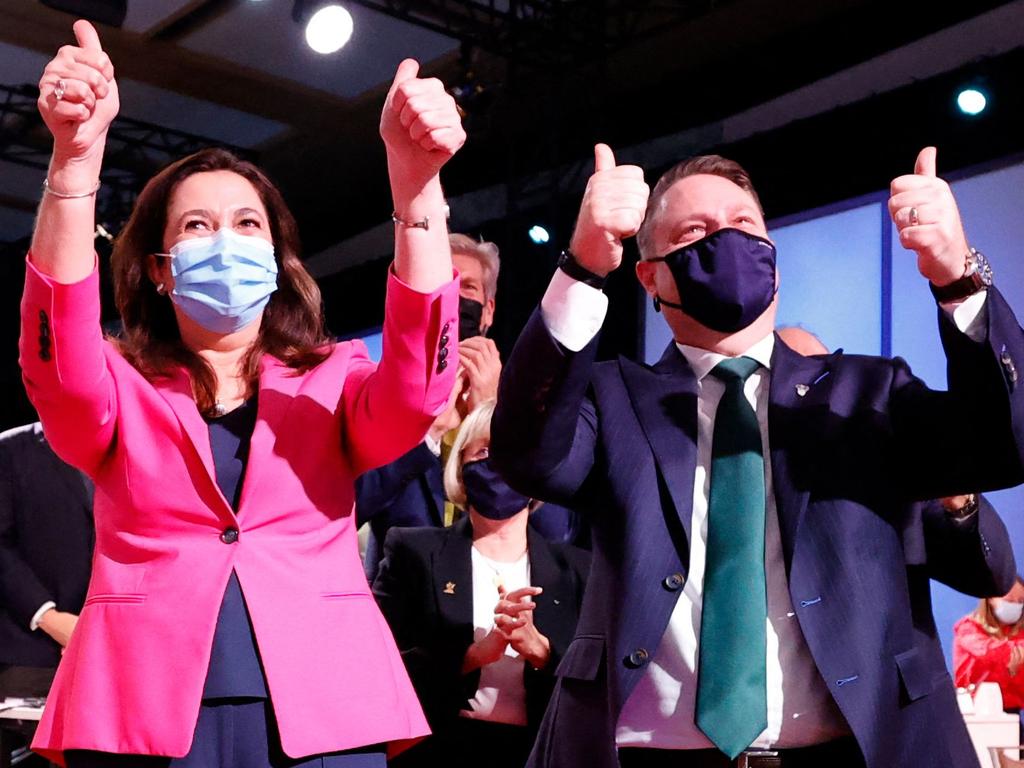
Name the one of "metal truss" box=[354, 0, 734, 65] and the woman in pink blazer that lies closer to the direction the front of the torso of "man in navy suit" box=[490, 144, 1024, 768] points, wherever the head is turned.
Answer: the woman in pink blazer

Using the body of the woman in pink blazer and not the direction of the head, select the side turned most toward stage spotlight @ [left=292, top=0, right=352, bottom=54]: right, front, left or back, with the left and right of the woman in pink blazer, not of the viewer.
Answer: back

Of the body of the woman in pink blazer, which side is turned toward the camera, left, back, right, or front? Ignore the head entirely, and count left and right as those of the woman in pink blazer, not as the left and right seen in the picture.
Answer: front

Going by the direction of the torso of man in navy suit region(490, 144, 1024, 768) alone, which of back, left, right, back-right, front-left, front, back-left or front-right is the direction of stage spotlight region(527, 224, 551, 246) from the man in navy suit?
back

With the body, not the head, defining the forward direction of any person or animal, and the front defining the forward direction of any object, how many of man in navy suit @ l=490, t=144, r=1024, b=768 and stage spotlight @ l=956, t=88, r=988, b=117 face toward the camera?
2

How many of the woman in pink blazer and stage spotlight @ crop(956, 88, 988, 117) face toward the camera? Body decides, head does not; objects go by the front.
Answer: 2

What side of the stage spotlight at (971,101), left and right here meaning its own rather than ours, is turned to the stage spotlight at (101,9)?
right

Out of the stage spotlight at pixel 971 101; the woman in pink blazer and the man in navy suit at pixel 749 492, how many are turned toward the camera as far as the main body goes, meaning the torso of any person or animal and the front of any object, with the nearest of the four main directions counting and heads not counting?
3

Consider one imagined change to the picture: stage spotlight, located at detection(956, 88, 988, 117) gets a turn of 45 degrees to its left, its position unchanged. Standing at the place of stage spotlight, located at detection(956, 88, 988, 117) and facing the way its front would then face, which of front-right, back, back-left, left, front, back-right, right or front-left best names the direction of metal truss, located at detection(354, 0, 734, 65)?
back-right

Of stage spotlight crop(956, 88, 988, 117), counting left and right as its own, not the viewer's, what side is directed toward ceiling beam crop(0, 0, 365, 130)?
right

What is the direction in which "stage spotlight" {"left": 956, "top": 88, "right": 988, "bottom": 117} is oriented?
toward the camera

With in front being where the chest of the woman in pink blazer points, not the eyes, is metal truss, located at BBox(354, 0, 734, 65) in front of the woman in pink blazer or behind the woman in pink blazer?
behind

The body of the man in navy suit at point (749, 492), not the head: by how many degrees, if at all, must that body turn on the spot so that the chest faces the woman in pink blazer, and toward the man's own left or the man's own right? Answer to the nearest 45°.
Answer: approximately 90° to the man's own right
